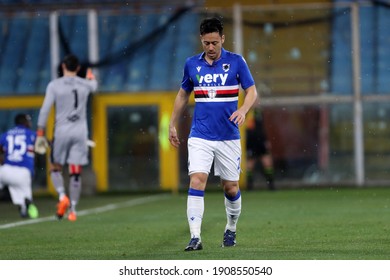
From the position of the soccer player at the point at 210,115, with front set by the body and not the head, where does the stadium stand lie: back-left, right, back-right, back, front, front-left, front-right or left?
back

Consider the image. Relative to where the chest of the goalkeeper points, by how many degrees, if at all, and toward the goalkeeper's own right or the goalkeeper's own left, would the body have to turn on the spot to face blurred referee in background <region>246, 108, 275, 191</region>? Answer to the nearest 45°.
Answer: approximately 45° to the goalkeeper's own right

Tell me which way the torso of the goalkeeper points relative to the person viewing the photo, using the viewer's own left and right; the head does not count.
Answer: facing away from the viewer

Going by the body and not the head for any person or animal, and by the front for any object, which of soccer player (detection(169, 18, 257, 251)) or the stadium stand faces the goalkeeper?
the stadium stand

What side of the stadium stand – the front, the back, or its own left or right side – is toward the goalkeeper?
front

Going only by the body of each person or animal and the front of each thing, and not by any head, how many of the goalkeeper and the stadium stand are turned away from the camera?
1

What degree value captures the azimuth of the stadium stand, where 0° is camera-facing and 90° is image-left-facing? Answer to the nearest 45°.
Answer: approximately 0°

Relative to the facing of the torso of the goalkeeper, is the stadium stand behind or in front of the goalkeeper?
in front

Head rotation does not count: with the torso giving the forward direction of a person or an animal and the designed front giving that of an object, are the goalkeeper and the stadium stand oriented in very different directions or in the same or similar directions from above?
very different directions

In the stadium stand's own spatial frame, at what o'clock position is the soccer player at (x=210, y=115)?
The soccer player is roughly at 12 o'clock from the stadium stand.

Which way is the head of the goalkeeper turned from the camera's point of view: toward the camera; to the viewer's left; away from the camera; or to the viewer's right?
away from the camera

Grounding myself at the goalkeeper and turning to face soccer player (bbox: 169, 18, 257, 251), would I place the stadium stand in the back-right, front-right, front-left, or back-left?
back-left
